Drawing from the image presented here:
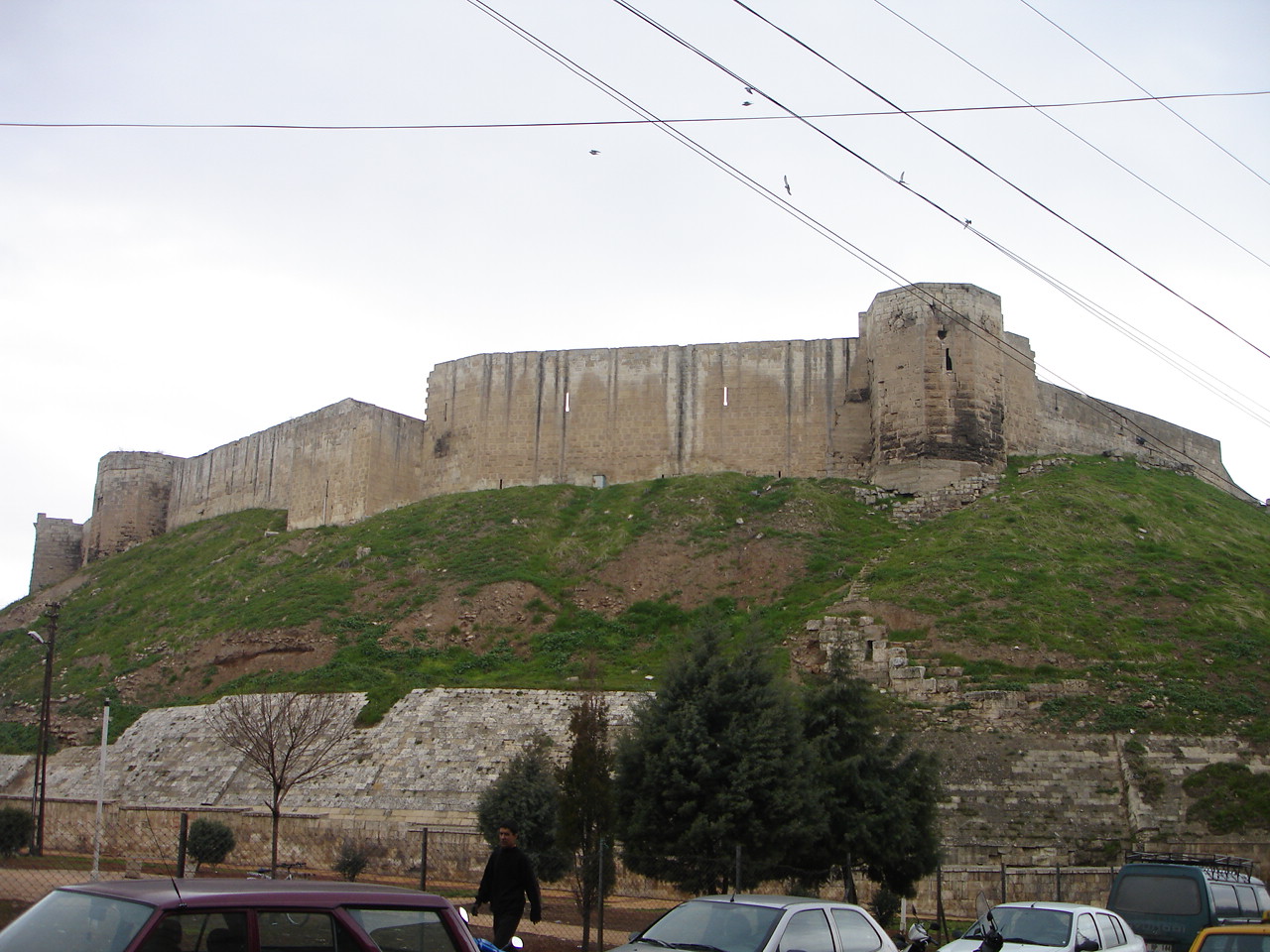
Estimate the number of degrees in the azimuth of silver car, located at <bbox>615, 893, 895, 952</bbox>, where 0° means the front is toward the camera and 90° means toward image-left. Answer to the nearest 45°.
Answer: approximately 45°

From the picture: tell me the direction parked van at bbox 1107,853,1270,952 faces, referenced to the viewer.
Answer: facing away from the viewer and to the right of the viewer

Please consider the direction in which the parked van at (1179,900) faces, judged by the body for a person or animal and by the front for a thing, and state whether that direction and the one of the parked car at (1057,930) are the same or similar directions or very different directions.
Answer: very different directions

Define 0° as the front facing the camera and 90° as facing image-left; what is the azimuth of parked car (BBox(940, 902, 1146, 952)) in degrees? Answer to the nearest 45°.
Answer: approximately 45°

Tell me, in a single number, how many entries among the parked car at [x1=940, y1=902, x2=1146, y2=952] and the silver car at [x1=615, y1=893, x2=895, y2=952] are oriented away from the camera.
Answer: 0

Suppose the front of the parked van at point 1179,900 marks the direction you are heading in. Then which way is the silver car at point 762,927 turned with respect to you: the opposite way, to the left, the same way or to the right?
the opposite way
